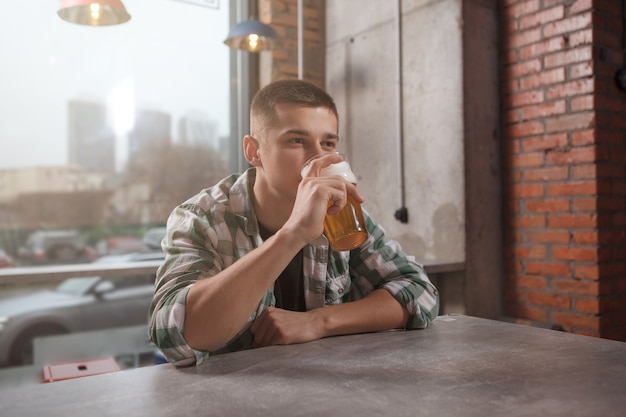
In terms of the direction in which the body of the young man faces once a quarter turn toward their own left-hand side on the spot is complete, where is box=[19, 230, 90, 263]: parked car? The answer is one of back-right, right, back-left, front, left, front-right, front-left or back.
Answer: left

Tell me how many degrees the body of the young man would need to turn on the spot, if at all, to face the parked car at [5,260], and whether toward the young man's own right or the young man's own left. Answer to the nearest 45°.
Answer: approximately 180°

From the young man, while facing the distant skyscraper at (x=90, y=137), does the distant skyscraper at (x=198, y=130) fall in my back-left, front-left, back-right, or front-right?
front-right

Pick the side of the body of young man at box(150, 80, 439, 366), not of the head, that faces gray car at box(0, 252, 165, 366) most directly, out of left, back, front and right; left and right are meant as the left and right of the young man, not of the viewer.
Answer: back

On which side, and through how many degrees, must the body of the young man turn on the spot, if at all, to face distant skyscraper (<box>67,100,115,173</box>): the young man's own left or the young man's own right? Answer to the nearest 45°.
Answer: approximately 180°

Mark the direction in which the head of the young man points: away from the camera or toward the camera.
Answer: toward the camera

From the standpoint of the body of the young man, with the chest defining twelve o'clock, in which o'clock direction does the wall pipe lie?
The wall pipe is roughly at 8 o'clock from the young man.

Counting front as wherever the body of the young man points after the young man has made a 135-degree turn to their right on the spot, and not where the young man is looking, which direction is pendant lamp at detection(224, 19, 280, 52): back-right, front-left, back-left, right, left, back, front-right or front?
right

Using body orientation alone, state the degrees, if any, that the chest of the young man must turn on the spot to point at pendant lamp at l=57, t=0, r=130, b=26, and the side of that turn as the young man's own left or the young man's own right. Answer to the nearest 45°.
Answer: approximately 180°

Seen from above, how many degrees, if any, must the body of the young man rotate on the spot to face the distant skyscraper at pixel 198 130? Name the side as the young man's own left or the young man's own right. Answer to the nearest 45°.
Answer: approximately 135° to the young man's own left
